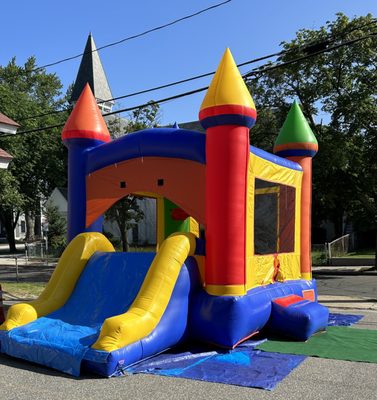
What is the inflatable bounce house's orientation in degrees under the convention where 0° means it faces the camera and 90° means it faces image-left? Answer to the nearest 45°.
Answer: approximately 45°

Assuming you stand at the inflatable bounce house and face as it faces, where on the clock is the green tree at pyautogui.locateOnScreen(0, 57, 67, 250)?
The green tree is roughly at 4 o'clock from the inflatable bounce house.

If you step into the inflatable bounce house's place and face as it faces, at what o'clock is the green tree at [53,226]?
The green tree is roughly at 4 o'clock from the inflatable bounce house.

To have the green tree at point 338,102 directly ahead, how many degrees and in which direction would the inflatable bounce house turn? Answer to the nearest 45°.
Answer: approximately 180°

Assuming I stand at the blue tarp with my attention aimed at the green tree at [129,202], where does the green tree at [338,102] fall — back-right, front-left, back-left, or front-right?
front-right

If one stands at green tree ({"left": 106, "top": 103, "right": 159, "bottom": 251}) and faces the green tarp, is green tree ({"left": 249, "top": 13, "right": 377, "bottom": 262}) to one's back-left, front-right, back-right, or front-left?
front-left

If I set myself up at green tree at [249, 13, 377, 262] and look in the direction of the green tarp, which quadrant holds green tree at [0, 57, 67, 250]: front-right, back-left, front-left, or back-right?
back-right

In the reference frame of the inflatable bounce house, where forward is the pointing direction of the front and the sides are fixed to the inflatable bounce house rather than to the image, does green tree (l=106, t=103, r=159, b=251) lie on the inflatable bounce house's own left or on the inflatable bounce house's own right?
on the inflatable bounce house's own right
